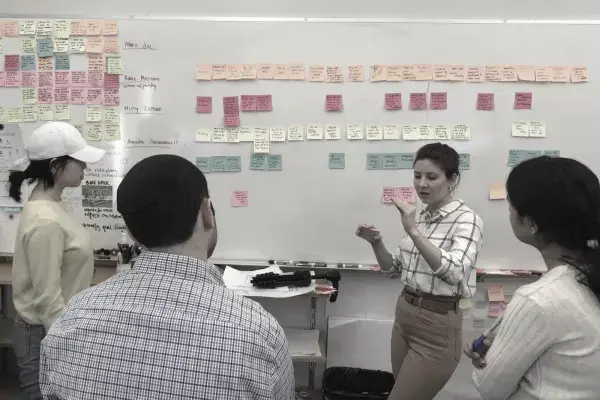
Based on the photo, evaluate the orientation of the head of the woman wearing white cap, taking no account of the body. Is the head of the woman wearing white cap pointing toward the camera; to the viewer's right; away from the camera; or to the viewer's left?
to the viewer's right

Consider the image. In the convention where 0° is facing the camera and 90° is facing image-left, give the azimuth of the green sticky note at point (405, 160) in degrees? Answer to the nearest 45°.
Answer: approximately 0°

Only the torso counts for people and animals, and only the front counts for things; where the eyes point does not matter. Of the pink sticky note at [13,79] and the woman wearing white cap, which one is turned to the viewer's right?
the woman wearing white cap

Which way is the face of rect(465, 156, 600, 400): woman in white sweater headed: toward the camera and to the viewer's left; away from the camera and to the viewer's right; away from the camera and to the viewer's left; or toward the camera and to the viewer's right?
away from the camera and to the viewer's left

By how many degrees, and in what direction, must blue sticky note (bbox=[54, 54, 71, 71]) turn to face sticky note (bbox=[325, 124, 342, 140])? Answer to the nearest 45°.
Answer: approximately 45° to its left

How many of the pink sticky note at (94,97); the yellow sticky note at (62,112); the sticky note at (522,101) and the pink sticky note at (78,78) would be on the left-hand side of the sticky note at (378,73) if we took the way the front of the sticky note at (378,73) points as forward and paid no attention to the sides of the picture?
1

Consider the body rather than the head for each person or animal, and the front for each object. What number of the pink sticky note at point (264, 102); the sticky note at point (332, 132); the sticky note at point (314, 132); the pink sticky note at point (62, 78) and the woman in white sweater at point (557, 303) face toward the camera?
4
